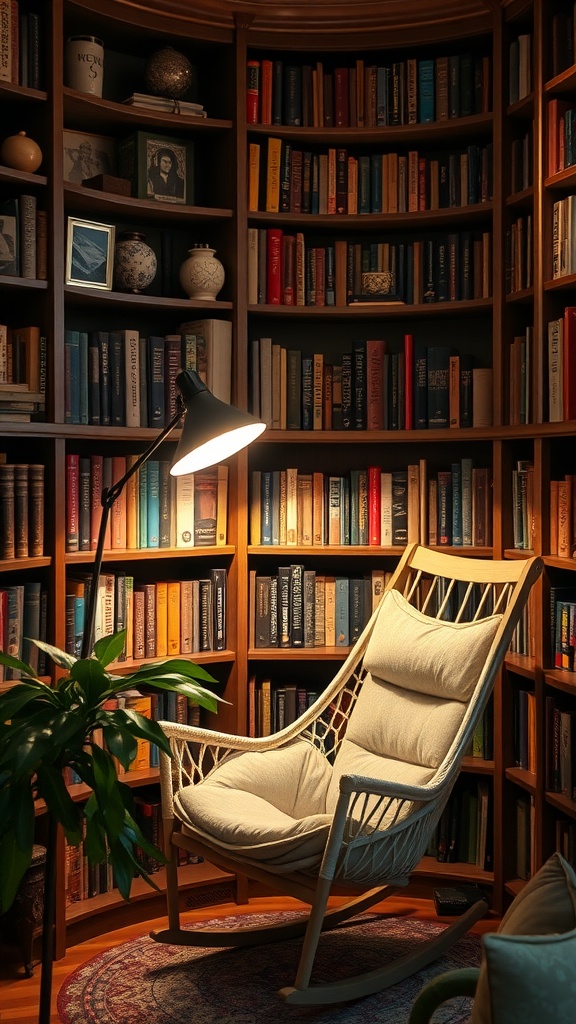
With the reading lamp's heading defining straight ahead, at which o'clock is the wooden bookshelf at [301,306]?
The wooden bookshelf is roughly at 8 o'clock from the reading lamp.

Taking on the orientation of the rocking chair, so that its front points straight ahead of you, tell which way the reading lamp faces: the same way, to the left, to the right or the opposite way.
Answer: to the left

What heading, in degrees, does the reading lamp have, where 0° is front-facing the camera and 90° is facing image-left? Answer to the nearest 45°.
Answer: approximately 315°

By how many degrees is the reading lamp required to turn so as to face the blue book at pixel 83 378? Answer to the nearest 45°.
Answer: approximately 135° to its left

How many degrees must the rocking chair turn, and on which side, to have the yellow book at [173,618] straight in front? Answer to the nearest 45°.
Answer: approximately 90° to its right

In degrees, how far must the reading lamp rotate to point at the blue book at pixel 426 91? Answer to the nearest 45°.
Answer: approximately 90° to its left

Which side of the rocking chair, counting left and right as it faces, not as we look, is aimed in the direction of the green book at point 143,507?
right
